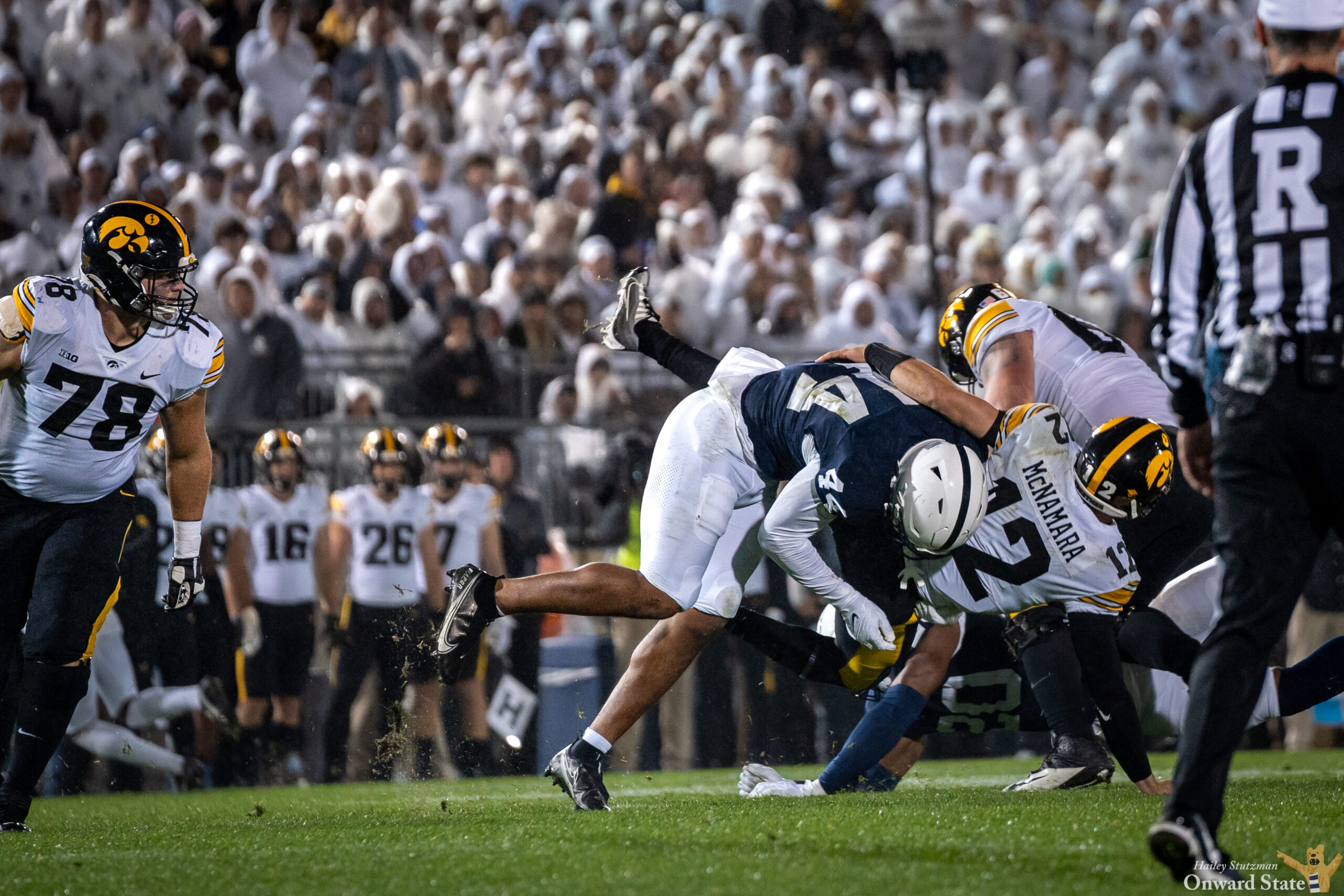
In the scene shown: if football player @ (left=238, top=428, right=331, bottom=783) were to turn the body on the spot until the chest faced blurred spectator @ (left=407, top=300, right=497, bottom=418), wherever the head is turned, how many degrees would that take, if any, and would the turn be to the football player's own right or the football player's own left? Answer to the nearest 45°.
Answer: approximately 135° to the football player's own left

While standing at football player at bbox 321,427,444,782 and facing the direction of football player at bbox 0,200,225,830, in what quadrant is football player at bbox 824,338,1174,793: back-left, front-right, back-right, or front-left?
front-left

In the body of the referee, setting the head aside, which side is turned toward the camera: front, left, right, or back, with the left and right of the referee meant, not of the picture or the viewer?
back

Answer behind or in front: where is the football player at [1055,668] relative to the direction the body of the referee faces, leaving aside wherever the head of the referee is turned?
in front

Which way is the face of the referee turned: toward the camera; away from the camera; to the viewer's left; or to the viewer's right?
away from the camera

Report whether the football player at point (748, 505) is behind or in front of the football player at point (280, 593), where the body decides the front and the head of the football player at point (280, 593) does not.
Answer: in front

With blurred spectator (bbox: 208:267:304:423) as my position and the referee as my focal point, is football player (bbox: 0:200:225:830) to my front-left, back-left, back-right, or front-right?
front-right

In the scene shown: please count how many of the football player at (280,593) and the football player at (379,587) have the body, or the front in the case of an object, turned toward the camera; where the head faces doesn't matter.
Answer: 2

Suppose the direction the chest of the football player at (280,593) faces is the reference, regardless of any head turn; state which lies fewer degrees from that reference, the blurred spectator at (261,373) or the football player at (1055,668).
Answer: the football player

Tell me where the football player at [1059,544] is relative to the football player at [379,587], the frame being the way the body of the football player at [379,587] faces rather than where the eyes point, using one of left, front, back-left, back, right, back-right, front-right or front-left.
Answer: front-left

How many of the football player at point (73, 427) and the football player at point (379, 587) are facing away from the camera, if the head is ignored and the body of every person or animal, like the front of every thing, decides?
0

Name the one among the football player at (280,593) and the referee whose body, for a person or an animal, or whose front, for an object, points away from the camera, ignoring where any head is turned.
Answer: the referee

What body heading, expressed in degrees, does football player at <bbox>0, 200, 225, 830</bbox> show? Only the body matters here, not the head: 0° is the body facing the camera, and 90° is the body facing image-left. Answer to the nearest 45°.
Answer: approximately 315°

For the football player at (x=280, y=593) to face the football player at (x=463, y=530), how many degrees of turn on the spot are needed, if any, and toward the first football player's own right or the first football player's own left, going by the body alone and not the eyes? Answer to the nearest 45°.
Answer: approximately 90° to the first football player's own left

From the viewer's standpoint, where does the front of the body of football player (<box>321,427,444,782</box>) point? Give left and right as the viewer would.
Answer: facing the viewer

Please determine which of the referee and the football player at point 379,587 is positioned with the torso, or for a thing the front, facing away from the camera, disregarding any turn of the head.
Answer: the referee

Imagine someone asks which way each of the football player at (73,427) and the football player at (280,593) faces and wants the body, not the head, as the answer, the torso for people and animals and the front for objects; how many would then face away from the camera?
0
